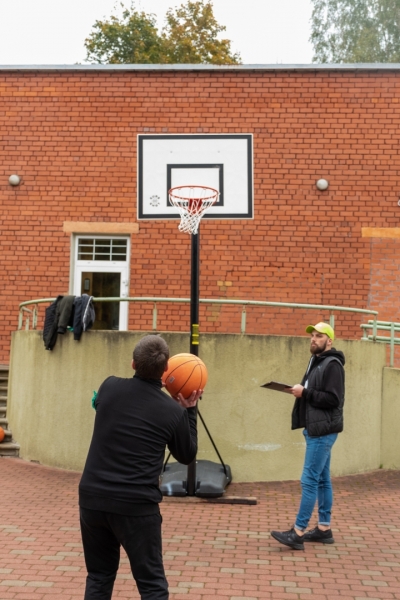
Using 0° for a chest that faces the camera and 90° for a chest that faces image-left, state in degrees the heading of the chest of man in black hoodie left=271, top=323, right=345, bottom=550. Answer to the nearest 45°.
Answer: approximately 90°

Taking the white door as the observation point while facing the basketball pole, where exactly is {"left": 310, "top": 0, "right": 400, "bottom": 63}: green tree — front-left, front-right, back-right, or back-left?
back-left

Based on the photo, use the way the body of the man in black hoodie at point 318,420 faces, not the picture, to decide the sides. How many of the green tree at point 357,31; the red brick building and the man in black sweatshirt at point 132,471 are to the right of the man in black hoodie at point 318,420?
2

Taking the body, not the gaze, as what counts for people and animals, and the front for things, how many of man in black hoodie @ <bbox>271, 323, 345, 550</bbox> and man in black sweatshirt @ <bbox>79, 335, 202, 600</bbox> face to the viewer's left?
1

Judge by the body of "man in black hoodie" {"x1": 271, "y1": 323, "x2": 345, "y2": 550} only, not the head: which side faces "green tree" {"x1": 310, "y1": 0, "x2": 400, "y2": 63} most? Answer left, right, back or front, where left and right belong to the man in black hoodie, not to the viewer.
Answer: right

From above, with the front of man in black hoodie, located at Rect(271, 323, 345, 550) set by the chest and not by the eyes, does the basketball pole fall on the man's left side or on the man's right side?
on the man's right side

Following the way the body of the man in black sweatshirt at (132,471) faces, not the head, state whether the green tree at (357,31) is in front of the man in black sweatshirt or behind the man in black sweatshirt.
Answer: in front

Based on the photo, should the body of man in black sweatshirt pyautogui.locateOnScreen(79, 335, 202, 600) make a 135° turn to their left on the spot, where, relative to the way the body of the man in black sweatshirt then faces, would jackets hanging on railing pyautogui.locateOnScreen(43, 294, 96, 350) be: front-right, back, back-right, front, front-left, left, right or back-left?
right

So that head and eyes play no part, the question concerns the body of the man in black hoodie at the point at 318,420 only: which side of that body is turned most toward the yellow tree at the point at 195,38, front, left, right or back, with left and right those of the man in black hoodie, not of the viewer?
right

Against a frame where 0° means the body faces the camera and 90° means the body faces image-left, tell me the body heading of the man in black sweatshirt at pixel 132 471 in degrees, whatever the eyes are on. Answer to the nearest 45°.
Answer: approximately 225°

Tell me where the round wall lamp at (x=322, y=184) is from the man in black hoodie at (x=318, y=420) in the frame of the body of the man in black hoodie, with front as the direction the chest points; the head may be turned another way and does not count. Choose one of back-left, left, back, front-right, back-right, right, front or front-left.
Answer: right

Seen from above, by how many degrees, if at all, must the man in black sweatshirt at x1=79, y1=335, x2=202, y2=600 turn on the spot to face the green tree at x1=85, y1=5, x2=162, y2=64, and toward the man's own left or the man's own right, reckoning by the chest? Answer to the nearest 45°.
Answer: approximately 45° to the man's own left

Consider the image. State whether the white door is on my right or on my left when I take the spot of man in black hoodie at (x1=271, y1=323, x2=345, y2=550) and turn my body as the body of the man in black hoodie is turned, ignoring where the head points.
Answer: on my right
